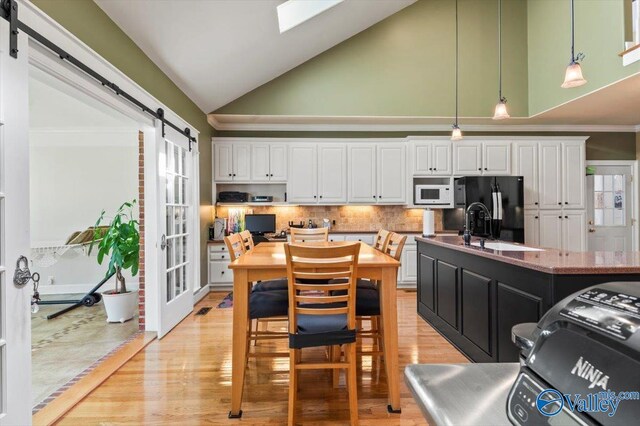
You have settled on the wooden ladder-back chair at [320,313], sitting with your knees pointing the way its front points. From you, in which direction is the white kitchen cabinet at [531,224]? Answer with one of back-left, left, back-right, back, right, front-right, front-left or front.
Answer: front-right

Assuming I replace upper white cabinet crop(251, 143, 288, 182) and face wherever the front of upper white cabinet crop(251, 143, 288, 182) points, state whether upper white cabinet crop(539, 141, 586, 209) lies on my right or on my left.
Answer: on my left

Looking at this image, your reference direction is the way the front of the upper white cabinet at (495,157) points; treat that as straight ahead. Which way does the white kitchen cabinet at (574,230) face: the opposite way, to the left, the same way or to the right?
the same way

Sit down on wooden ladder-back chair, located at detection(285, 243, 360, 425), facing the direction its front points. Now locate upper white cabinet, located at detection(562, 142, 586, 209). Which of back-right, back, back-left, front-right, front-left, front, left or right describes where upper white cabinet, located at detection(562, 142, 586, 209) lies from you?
front-right

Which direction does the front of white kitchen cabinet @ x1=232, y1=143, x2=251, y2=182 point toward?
toward the camera

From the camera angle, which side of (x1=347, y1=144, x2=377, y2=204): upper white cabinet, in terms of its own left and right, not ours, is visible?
front

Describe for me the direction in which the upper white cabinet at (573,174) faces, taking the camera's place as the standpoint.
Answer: facing the viewer

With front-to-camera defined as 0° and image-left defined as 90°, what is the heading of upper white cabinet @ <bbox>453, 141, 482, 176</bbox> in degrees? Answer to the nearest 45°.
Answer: approximately 0°

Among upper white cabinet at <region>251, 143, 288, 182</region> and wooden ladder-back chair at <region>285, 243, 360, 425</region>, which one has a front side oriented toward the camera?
the upper white cabinet

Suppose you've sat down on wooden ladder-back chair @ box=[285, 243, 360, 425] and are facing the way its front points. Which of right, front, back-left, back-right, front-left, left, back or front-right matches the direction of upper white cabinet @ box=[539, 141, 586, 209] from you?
front-right

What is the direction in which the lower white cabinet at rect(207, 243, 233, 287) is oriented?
toward the camera

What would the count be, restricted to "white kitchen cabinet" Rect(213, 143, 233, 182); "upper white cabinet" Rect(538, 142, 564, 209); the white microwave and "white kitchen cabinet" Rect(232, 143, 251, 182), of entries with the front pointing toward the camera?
4

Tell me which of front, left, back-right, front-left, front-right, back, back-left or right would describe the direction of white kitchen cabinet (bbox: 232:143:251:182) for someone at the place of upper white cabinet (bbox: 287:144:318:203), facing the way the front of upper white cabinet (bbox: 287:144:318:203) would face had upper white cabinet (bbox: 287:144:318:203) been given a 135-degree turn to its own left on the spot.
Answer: back-left

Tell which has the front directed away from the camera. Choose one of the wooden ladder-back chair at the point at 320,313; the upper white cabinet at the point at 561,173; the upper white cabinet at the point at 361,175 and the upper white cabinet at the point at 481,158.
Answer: the wooden ladder-back chair

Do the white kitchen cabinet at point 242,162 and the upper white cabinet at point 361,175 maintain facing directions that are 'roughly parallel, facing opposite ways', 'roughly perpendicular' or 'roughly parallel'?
roughly parallel

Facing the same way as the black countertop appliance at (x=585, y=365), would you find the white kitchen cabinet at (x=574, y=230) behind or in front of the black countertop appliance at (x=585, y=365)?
behind
